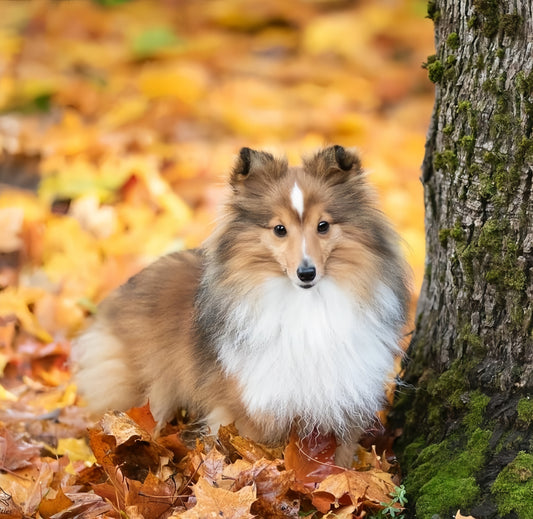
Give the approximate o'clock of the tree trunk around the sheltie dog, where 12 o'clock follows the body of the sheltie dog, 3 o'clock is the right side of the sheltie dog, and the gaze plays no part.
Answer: The tree trunk is roughly at 11 o'clock from the sheltie dog.

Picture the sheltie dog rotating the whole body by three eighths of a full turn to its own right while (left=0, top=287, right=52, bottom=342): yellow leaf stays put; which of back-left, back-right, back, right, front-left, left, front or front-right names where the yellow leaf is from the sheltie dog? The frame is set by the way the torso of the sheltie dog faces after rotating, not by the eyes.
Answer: front-right

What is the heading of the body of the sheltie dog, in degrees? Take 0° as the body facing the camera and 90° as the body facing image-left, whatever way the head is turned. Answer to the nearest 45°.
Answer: approximately 315°

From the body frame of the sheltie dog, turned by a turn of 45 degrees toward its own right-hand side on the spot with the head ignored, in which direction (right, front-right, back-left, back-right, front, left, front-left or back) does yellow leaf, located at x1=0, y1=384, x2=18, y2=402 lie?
back-right

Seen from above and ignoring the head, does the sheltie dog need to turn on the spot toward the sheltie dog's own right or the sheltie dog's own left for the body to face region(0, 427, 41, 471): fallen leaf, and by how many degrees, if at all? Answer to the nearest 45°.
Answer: approximately 135° to the sheltie dog's own right
